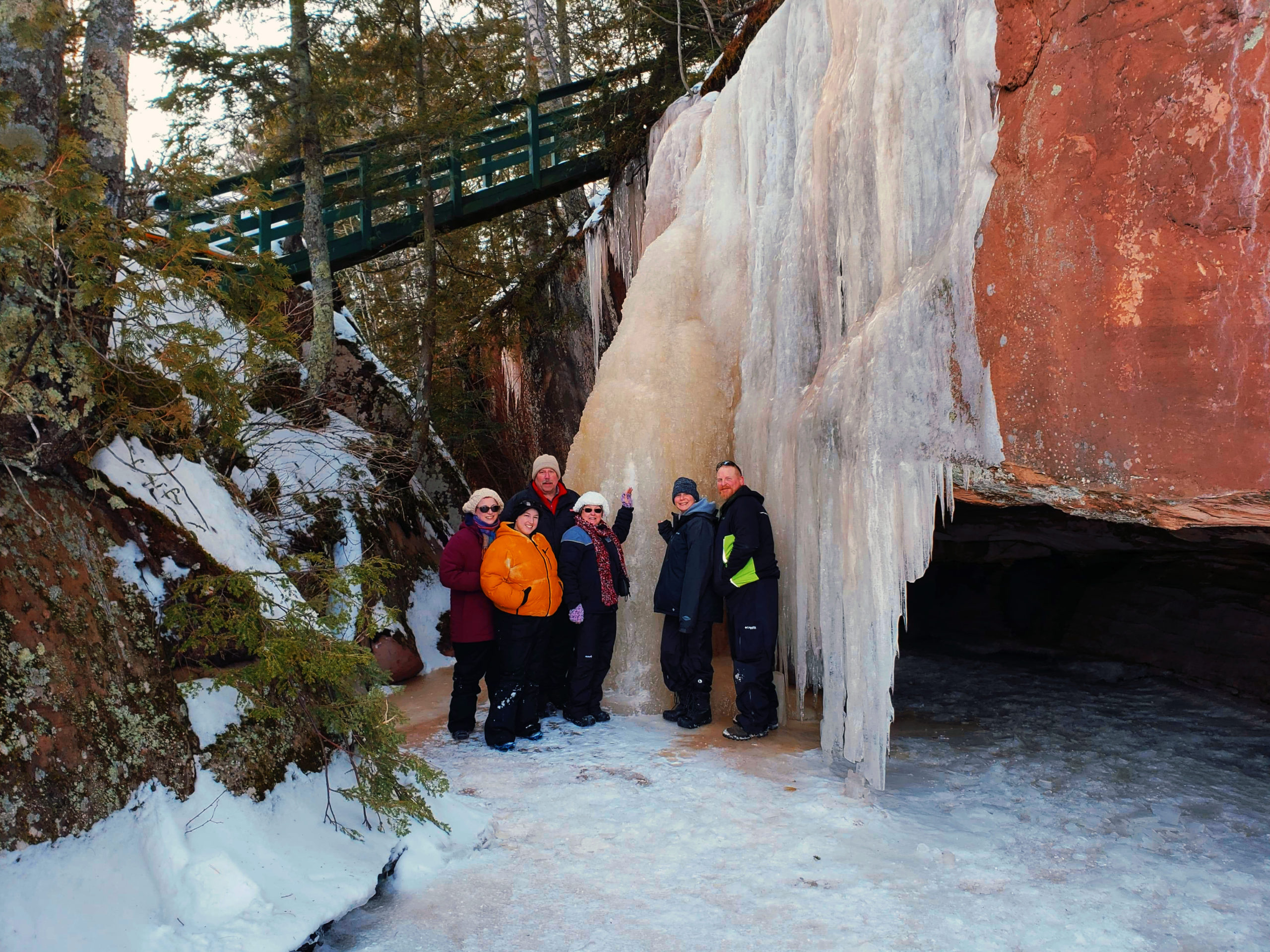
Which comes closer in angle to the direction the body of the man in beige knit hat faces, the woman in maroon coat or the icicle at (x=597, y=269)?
the woman in maroon coat

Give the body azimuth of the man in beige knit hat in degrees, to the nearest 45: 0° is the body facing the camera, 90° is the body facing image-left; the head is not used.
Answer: approximately 0°

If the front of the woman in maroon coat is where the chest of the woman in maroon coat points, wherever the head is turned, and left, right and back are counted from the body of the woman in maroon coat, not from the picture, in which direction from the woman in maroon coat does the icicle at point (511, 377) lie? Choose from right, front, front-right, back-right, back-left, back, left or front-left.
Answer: back-left

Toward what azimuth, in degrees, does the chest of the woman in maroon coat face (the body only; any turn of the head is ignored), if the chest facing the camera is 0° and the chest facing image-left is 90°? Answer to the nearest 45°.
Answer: approximately 315°

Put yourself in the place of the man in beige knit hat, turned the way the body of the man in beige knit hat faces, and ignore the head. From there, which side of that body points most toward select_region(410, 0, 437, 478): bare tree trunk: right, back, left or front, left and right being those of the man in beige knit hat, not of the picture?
back

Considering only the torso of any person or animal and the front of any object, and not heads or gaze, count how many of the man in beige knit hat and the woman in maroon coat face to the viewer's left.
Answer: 0

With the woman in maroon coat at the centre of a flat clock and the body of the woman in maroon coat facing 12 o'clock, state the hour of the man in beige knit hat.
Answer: The man in beige knit hat is roughly at 9 o'clock from the woman in maroon coat.

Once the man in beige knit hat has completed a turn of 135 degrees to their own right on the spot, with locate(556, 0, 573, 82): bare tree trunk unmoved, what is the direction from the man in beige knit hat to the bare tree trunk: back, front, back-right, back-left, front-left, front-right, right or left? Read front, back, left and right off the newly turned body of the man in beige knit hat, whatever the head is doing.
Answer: front-right
